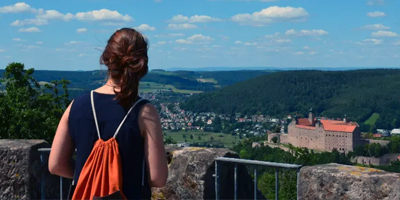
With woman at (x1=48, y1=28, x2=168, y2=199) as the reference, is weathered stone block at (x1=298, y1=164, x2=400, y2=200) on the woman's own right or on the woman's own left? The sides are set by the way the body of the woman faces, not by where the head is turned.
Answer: on the woman's own right

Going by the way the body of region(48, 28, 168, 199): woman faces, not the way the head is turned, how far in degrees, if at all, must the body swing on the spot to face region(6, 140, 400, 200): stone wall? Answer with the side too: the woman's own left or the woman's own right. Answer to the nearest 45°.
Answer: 0° — they already face it

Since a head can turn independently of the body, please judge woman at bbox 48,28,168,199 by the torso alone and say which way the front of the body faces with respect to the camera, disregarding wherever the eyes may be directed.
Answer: away from the camera
